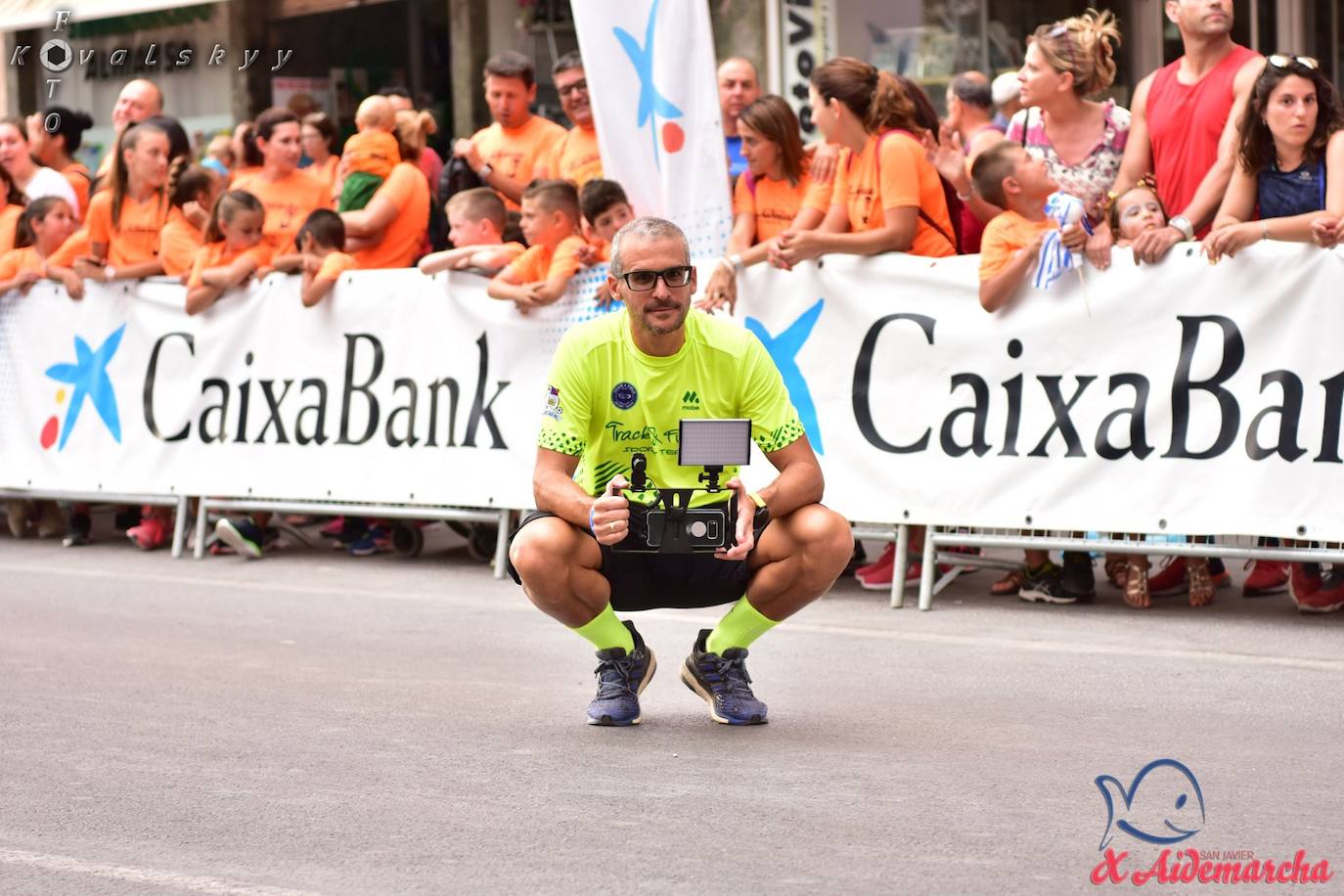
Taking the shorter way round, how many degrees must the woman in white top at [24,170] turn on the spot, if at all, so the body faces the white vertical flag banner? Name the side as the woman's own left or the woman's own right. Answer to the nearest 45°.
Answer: approximately 90° to the woman's own left

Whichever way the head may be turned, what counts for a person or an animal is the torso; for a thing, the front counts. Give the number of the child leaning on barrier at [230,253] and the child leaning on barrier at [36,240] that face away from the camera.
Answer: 0

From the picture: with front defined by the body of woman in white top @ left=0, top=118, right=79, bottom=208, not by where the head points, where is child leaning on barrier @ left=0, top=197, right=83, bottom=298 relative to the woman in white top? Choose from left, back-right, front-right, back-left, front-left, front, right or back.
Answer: front-left

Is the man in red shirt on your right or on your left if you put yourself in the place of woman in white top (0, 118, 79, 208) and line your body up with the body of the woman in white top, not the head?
on your left

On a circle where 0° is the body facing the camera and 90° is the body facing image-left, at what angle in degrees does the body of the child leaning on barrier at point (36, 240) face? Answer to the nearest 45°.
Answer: approximately 315°

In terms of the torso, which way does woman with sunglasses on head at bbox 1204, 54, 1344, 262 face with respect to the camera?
toward the camera
